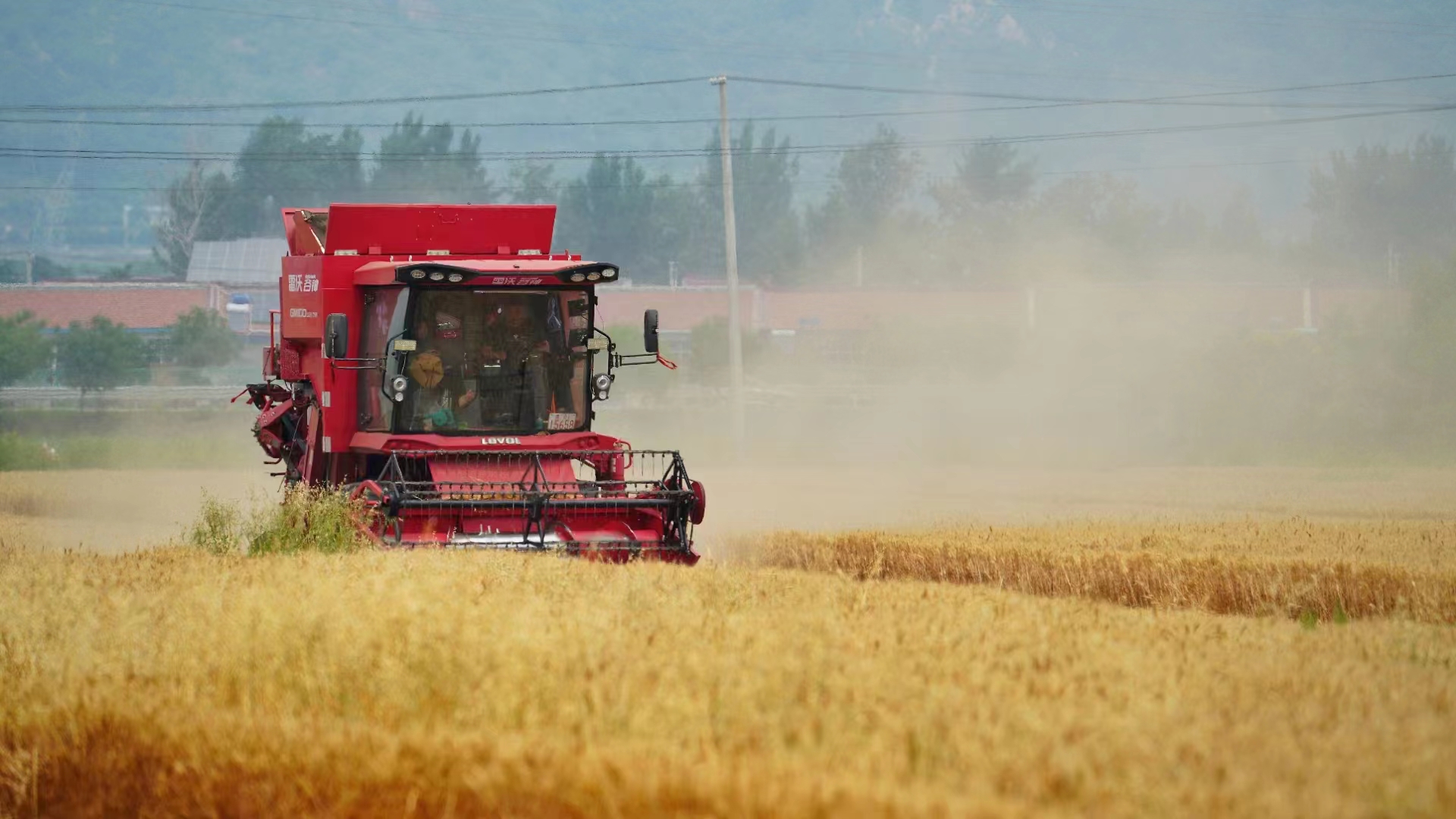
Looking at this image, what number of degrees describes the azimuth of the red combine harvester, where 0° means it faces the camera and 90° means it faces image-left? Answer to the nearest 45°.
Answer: approximately 0°

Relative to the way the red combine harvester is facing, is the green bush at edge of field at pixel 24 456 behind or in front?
behind

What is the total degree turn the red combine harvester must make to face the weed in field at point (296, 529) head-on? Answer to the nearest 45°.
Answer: approximately 45° to its right

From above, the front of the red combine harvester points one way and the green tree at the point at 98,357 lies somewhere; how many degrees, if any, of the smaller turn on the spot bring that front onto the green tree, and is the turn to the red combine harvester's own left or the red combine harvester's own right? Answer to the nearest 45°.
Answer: approximately 180°

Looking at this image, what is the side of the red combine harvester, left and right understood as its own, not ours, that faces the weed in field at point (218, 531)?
right

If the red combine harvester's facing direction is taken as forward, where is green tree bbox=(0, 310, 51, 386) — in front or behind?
behind
